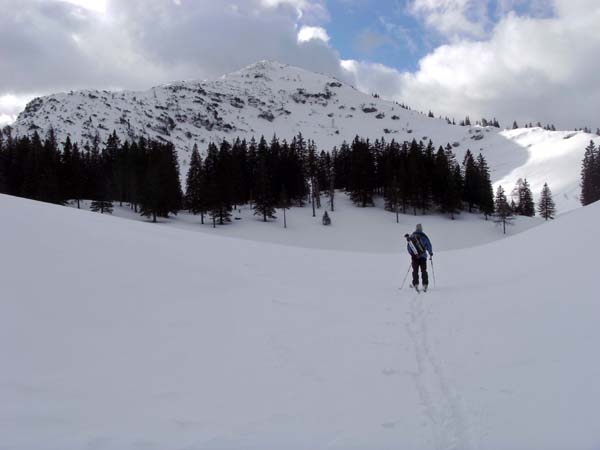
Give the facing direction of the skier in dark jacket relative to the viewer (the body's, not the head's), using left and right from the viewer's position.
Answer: facing away from the viewer
